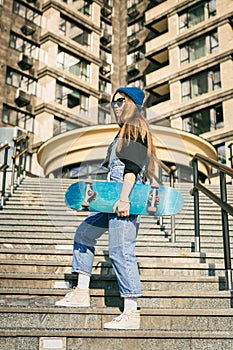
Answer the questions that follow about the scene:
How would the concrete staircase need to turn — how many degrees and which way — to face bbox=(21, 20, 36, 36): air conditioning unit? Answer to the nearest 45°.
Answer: approximately 180°

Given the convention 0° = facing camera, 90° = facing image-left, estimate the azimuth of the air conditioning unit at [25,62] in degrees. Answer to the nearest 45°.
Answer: approximately 315°

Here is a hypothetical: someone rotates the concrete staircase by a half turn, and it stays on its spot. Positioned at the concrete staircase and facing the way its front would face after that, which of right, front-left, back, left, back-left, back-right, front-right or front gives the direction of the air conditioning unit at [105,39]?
front

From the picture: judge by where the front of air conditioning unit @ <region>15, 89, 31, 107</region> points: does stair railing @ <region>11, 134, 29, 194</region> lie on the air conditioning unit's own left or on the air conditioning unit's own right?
on the air conditioning unit's own right

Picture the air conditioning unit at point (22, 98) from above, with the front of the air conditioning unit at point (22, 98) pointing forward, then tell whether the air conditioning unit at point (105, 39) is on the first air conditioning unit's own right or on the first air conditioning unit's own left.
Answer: on the first air conditioning unit's own left

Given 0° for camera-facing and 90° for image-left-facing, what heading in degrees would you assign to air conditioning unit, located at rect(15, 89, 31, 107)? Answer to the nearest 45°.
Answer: approximately 315°

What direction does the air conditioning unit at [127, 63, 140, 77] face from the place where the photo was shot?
facing the viewer and to the left of the viewer

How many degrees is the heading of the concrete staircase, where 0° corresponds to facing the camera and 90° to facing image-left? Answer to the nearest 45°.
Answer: approximately 0°

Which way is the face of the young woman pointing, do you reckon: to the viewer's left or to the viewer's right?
to the viewer's left
